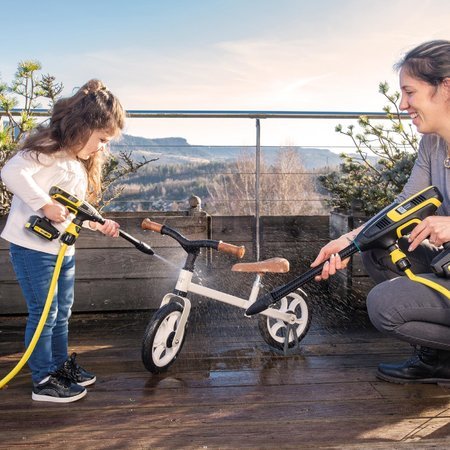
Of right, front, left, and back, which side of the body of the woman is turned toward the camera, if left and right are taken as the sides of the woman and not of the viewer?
left

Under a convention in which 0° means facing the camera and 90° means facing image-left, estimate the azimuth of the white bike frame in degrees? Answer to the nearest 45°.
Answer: approximately 45°

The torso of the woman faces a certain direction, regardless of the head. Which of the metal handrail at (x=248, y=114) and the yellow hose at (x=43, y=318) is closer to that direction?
the yellow hose

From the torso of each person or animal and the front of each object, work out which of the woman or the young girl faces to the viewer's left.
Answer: the woman

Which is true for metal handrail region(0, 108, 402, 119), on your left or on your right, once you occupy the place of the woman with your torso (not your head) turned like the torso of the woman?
on your right

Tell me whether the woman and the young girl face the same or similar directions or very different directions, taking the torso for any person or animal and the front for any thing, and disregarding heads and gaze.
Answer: very different directions

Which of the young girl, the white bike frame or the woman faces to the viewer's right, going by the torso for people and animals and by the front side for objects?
the young girl

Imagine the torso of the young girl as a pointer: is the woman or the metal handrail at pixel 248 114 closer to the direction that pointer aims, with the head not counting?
the woman

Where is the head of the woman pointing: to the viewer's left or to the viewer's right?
to the viewer's left

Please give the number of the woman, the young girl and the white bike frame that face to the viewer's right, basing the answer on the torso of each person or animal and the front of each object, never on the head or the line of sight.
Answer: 1

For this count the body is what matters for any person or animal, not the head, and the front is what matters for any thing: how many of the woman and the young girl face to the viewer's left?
1

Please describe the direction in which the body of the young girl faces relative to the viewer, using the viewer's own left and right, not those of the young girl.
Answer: facing to the right of the viewer
